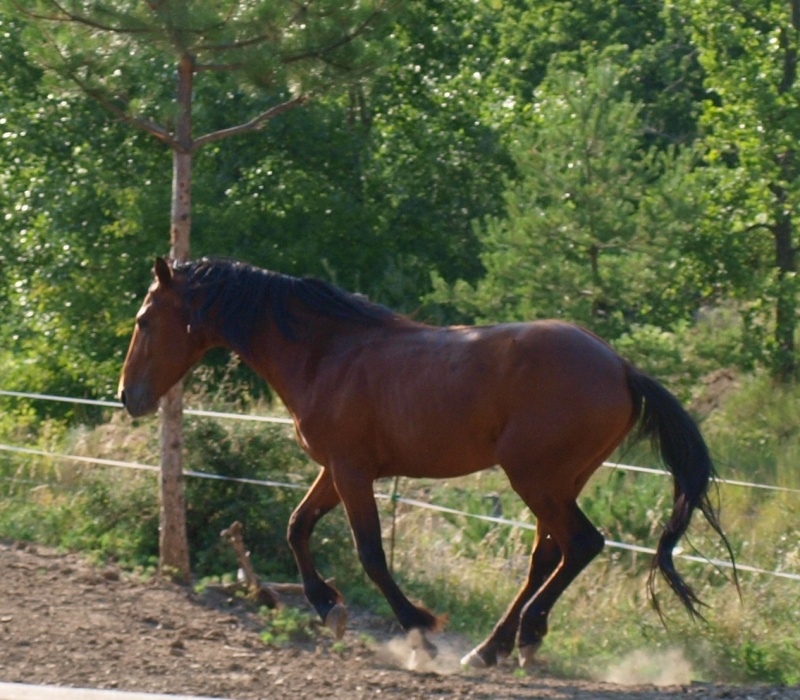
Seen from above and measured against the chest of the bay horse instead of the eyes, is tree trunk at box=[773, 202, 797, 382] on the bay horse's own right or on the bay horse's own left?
on the bay horse's own right

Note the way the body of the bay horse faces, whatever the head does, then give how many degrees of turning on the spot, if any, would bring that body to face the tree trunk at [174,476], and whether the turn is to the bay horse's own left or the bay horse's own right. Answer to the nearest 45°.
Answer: approximately 45° to the bay horse's own right

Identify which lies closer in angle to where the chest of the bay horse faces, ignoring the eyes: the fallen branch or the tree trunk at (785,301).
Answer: the fallen branch

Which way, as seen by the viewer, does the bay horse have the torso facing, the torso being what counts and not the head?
to the viewer's left
